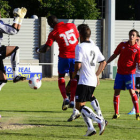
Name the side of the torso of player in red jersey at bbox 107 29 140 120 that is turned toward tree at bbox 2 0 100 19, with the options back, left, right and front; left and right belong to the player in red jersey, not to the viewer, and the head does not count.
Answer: back

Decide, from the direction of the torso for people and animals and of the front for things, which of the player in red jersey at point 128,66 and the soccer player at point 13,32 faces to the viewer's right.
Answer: the soccer player

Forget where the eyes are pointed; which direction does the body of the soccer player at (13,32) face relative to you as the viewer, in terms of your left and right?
facing to the right of the viewer

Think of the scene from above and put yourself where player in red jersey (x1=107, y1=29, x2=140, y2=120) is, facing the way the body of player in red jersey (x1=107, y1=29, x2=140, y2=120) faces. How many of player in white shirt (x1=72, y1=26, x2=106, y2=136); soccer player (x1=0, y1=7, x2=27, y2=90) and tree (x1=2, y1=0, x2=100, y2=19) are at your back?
1

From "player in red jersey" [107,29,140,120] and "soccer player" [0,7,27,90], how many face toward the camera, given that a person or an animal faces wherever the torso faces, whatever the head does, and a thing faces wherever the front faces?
1

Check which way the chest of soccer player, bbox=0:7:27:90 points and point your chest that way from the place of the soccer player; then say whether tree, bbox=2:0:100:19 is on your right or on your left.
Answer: on your left

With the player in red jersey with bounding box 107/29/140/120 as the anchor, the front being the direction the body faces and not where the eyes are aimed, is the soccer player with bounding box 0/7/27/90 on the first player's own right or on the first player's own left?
on the first player's own right

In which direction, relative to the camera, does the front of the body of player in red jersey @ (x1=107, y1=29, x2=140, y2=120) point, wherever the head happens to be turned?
toward the camera

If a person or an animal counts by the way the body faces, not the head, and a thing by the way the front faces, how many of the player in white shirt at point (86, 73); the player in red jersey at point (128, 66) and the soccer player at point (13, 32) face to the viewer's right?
1

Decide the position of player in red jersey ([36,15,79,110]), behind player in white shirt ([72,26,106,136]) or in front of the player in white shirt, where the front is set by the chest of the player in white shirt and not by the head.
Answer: in front

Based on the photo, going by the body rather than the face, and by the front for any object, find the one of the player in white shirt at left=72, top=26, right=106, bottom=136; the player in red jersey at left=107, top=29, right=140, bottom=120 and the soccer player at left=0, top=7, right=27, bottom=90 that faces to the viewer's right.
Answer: the soccer player

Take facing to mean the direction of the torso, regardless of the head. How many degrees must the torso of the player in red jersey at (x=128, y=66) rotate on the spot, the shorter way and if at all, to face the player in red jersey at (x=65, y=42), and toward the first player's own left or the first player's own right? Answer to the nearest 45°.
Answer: approximately 90° to the first player's own right

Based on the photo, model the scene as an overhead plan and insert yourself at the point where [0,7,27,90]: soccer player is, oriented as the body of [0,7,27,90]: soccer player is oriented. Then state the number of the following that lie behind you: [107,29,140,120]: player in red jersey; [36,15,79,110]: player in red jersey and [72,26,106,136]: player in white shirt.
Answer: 0

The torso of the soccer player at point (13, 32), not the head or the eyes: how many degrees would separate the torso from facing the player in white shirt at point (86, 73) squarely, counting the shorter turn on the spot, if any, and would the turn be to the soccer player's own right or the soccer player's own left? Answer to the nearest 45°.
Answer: approximately 45° to the soccer player's own right

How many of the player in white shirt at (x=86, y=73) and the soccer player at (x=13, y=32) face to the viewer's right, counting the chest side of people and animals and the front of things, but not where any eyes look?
1
